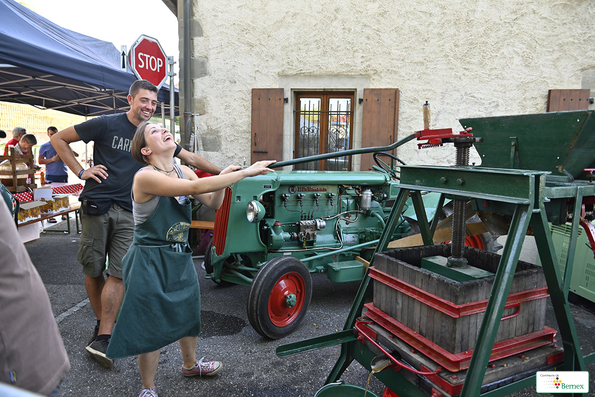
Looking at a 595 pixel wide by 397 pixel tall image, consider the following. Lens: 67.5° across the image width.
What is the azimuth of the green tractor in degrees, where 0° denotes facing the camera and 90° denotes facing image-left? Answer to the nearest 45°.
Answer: approximately 45°

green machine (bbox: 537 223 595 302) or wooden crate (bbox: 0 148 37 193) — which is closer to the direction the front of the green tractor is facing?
the wooden crate

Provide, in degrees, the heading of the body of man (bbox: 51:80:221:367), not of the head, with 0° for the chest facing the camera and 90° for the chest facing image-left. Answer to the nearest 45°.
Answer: approximately 315°

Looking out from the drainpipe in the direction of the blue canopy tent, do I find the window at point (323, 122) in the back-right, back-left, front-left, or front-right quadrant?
back-left

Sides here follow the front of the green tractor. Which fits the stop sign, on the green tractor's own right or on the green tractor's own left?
on the green tractor's own right
